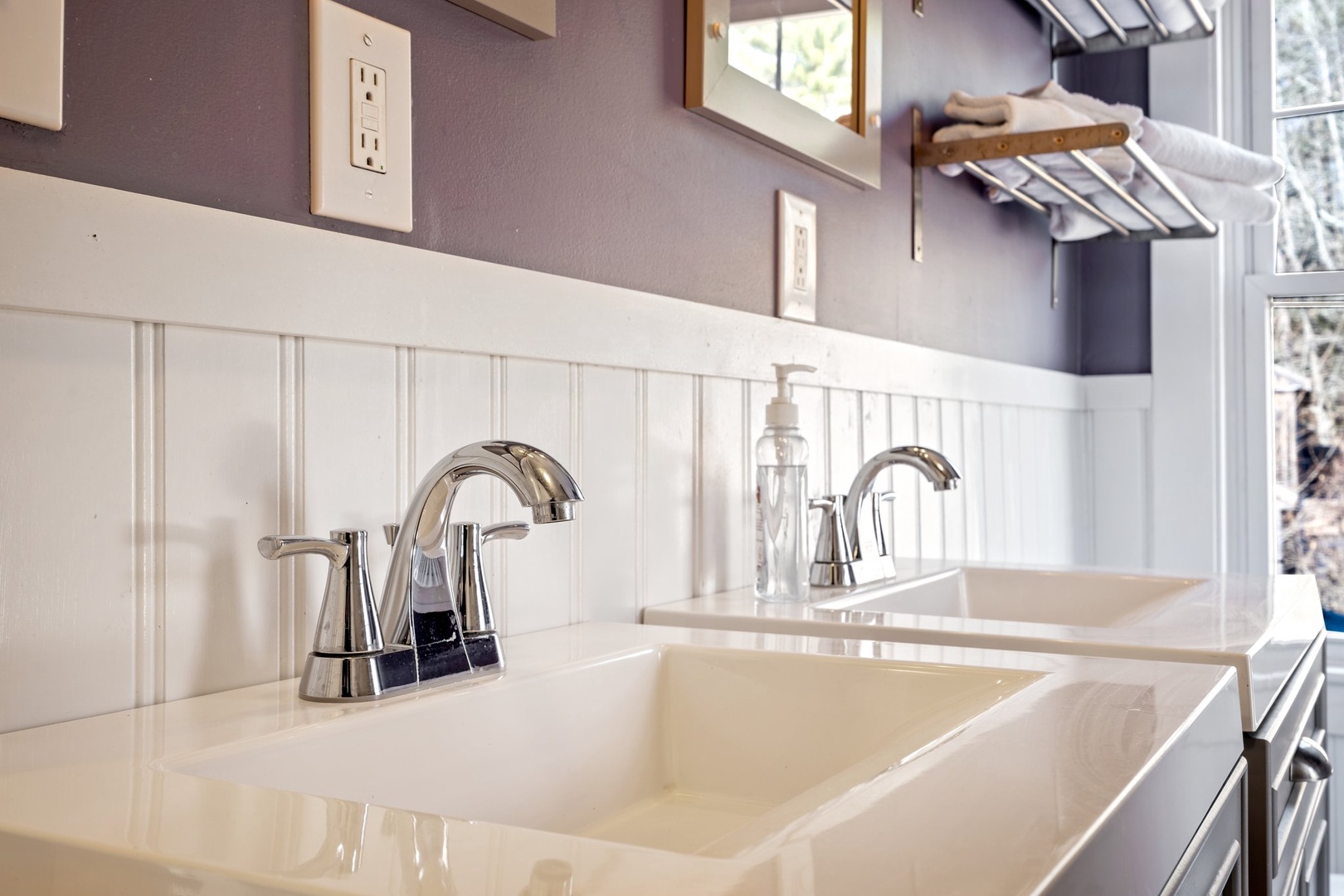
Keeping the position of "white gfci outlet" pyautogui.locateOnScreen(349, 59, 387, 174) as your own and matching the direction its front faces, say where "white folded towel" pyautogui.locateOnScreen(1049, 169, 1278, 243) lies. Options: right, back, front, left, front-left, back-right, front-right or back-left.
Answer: left

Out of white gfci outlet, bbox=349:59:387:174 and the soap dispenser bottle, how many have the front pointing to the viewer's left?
0

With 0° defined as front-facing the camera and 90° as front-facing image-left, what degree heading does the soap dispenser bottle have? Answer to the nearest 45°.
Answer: approximately 270°

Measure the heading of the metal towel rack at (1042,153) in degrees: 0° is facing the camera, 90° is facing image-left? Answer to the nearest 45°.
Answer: approximately 315°

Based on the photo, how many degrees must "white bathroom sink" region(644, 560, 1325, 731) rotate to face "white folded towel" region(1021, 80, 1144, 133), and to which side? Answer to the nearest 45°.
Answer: approximately 135° to its left

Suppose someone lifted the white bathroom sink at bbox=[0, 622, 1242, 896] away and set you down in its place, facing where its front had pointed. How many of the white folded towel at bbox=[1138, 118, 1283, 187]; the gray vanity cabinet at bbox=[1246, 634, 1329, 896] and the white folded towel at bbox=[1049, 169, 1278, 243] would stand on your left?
3

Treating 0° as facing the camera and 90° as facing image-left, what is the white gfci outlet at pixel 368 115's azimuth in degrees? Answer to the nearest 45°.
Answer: approximately 315°

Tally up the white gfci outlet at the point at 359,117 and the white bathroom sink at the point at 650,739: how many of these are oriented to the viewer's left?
0

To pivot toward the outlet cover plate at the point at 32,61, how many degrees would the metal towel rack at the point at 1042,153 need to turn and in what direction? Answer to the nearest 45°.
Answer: approximately 45° to its right

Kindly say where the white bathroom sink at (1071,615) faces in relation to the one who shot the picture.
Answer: facing the viewer and to the right of the viewer
